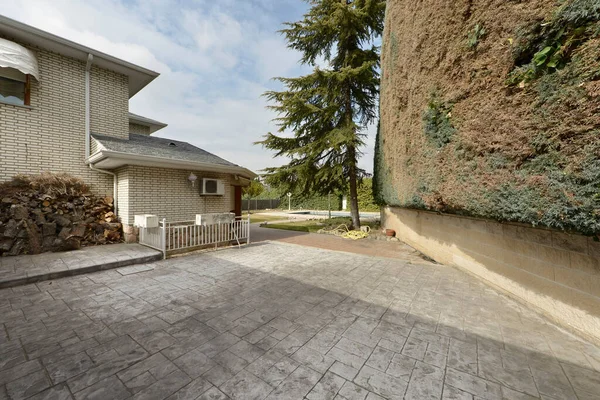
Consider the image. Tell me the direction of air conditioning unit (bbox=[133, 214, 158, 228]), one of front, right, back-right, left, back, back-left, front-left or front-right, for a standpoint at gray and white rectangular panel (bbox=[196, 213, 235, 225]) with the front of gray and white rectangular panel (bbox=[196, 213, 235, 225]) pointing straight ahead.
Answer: back-right

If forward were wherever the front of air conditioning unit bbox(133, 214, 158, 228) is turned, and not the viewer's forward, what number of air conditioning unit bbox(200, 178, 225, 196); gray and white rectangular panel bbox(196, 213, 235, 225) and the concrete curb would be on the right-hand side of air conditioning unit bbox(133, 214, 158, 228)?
1

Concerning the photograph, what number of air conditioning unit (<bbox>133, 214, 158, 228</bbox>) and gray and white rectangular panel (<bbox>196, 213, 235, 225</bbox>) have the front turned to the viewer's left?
0

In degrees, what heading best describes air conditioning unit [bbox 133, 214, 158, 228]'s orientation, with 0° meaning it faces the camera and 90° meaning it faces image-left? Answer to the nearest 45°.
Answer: approximately 315°

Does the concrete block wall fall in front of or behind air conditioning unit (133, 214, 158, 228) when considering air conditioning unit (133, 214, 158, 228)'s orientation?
in front

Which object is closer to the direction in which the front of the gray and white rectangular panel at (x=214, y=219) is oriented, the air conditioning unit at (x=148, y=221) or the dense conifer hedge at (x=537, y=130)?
the dense conifer hedge

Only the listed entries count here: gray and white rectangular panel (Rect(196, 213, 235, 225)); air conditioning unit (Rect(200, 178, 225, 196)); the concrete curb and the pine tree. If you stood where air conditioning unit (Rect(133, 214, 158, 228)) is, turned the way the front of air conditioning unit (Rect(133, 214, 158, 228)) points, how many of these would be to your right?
1

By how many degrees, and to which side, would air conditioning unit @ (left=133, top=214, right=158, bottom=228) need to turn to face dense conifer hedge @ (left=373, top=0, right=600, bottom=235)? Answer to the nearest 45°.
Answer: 0° — it already faces it

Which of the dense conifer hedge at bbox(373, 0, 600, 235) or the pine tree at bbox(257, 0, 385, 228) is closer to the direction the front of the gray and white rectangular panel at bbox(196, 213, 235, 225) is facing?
the dense conifer hedge

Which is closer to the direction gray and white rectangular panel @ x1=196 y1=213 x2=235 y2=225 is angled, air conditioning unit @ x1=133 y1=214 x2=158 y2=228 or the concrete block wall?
the concrete block wall

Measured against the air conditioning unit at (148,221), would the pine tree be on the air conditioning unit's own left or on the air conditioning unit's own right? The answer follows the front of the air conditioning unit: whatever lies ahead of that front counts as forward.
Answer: on the air conditioning unit's own left

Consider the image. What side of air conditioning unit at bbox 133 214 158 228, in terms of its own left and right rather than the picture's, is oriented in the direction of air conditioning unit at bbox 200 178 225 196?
left

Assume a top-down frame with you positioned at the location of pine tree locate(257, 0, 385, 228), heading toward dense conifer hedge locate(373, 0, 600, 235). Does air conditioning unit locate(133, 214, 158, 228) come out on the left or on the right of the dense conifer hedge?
right

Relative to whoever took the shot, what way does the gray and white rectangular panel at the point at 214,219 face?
facing the viewer and to the right of the viewer
